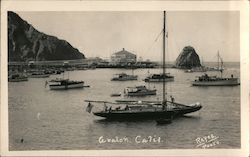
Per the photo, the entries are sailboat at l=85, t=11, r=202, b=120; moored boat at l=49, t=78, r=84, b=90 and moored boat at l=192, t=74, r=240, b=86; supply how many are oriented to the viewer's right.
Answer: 3

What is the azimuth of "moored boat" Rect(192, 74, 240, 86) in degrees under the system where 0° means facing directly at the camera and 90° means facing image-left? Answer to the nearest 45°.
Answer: approximately 270°

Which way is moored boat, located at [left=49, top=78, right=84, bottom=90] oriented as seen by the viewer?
to the viewer's right
